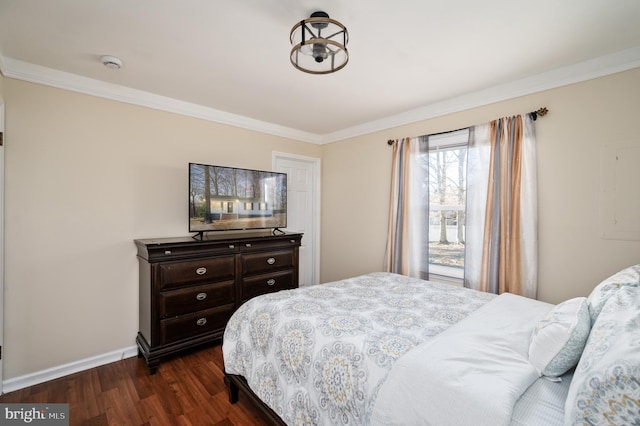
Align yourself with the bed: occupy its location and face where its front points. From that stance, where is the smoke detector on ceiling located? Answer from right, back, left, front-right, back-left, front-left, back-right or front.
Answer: front-left

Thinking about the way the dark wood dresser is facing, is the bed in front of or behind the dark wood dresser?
in front

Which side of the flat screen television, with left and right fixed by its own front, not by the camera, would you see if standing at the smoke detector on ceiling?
right

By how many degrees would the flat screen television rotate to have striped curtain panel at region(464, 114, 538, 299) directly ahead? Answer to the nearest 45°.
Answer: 0° — it already faces it

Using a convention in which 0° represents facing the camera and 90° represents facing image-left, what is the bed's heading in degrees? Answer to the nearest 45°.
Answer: approximately 135°

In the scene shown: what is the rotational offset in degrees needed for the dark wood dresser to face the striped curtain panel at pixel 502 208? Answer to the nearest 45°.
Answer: approximately 45° to its left

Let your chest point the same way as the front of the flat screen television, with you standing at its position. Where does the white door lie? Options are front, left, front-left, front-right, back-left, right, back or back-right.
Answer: left

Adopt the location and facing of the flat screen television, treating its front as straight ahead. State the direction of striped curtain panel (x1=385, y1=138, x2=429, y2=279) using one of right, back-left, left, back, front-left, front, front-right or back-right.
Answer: front-left

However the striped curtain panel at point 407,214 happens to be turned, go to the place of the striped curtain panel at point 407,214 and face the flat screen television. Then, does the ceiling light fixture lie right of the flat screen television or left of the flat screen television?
left

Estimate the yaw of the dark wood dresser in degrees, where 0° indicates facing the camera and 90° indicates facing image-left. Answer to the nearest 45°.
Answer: approximately 315°

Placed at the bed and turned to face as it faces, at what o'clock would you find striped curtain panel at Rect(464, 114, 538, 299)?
The striped curtain panel is roughly at 2 o'clock from the bed.

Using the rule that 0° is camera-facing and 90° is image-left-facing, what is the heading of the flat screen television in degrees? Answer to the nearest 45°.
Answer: approximately 315°
